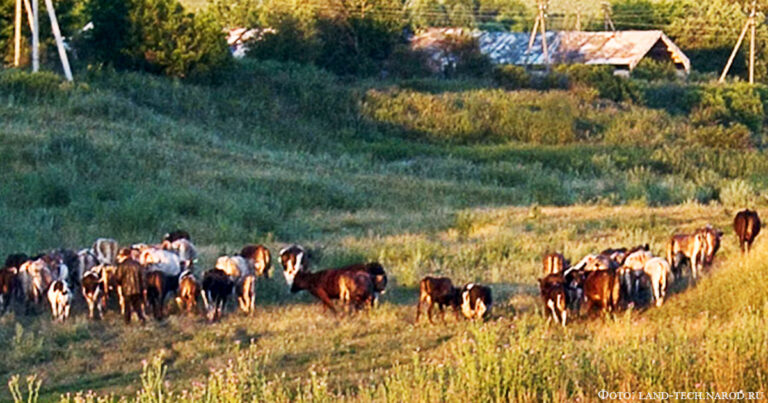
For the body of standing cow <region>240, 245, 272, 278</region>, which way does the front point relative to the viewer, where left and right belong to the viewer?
facing away from the viewer and to the left of the viewer

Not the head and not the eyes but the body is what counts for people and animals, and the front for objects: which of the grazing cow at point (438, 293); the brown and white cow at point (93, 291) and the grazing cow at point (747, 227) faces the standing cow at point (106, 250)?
the brown and white cow at point (93, 291)

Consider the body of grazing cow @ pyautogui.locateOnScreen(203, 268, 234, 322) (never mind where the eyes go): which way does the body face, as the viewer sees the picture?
away from the camera

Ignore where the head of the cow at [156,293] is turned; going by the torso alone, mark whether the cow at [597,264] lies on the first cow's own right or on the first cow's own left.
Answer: on the first cow's own right

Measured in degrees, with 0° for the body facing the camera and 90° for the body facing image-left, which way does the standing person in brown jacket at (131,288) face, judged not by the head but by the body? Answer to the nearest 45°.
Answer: approximately 180°

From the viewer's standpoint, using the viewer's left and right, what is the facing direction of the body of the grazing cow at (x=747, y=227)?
facing away from the viewer

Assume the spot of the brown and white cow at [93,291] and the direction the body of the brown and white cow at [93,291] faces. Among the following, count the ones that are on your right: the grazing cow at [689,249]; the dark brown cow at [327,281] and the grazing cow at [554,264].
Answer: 3

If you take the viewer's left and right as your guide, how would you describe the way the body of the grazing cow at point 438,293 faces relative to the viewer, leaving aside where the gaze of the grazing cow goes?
facing away from the viewer and to the right of the viewer

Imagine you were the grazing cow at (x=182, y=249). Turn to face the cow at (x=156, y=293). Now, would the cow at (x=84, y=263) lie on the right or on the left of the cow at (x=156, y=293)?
right

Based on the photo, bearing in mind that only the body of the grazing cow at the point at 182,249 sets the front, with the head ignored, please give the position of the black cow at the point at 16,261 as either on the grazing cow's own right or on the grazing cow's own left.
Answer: on the grazing cow's own left

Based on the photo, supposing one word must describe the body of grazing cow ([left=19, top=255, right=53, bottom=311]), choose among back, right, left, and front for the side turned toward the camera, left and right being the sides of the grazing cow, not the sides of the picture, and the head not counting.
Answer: back

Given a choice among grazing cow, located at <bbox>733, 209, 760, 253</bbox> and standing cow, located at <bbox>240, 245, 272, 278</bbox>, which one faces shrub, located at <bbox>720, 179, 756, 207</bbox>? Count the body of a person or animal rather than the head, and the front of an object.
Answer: grazing cow, located at <bbox>733, 209, 760, 253</bbox>

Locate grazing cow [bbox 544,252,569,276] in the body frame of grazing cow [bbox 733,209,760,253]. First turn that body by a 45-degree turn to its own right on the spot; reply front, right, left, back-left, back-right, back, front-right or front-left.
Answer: back

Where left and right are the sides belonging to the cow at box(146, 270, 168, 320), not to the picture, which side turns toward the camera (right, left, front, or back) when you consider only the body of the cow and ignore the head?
back

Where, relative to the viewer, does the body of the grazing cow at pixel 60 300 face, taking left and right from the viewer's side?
facing away from the viewer

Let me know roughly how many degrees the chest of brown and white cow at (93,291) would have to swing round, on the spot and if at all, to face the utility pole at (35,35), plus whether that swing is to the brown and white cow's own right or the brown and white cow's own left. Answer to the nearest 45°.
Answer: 0° — it already faces it
